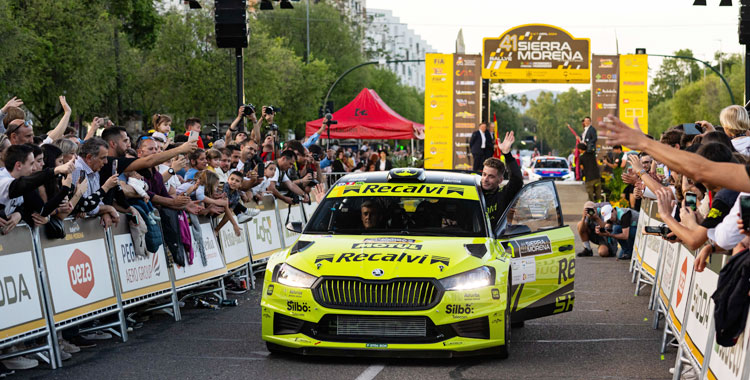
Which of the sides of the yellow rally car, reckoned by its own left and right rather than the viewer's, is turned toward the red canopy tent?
back

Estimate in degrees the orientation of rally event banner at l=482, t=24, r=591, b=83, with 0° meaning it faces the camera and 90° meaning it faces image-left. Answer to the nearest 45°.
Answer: approximately 0°

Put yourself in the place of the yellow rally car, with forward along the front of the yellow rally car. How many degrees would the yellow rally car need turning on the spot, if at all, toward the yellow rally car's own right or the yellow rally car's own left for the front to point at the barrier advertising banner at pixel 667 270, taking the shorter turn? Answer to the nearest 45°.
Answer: approximately 135° to the yellow rally car's own left

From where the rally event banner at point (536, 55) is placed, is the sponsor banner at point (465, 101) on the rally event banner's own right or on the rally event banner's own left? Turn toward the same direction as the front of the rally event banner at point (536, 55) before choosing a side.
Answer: on the rally event banner's own right

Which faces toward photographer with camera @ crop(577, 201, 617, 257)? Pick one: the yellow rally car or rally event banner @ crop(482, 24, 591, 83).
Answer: the rally event banner

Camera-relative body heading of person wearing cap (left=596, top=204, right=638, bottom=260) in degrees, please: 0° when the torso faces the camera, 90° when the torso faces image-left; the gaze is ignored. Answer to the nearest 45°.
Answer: approximately 90°
